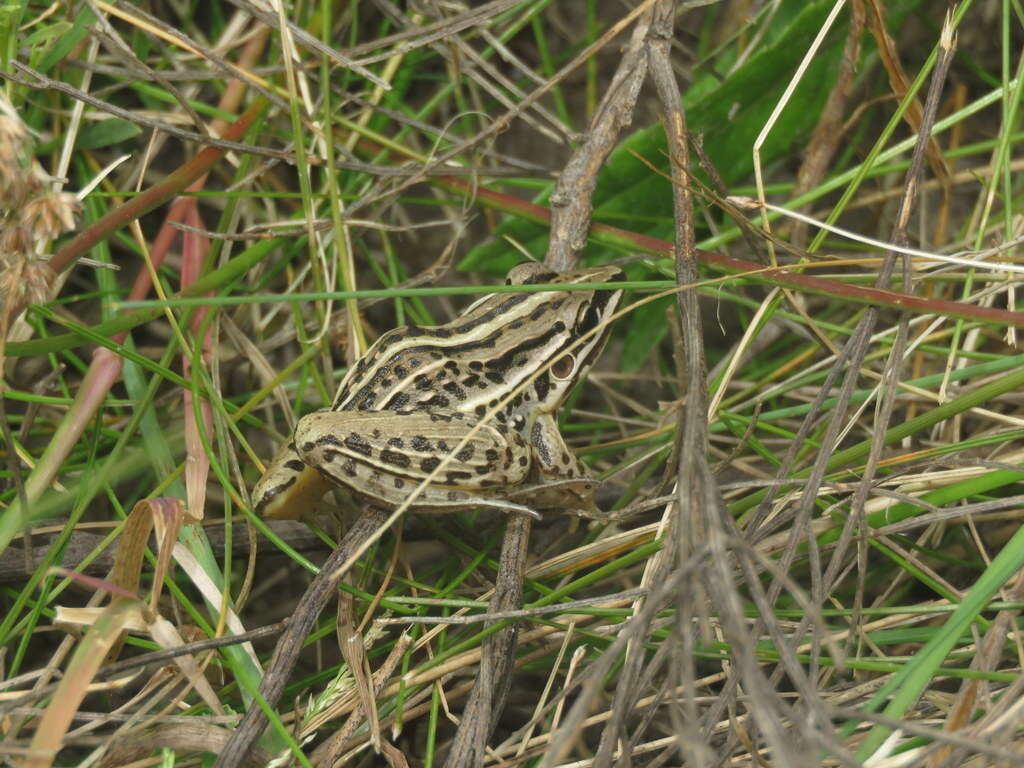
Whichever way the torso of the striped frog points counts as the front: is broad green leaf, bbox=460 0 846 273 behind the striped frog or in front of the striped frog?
in front

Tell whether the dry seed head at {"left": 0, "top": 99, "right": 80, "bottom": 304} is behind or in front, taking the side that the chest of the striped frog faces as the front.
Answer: behind

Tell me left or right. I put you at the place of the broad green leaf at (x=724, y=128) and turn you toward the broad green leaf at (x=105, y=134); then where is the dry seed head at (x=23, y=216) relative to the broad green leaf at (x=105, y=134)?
left

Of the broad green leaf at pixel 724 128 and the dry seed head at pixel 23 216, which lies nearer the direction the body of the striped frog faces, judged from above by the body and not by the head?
the broad green leaf

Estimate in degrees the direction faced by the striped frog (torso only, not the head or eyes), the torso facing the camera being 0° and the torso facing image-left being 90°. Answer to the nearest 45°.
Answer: approximately 225°

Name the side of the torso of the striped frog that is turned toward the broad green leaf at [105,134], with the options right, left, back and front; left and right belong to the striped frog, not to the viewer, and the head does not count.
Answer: left
